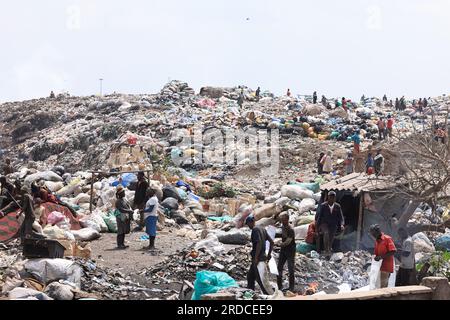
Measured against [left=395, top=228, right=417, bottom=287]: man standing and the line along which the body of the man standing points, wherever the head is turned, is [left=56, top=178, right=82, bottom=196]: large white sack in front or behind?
in front

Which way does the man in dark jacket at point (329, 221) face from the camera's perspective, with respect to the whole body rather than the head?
toward the camera

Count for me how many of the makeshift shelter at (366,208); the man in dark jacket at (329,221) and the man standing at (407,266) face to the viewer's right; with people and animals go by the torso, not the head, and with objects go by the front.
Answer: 0

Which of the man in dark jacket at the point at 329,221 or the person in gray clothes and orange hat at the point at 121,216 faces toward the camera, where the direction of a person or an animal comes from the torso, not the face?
the man in dark jacket at the point at 329,221

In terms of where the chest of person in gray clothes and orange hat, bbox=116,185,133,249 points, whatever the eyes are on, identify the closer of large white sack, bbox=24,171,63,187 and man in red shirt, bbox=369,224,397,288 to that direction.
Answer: the man in red shirt

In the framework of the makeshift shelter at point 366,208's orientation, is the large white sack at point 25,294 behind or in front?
in front

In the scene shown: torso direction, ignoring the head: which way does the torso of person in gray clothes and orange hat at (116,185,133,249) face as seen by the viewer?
to the viewer's right

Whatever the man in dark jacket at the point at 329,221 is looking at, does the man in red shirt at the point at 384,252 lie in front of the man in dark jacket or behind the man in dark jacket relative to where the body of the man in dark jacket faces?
in front

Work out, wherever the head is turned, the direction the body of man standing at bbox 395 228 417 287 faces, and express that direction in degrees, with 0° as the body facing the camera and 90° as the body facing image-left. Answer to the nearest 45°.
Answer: approximately 90°

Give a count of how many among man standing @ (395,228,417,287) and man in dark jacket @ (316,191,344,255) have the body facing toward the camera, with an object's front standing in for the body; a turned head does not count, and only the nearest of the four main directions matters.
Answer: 1

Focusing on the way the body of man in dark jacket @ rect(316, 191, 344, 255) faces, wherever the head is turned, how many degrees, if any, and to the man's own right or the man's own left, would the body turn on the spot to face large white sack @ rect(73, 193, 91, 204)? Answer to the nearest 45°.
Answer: approximately 135° to the man's own right

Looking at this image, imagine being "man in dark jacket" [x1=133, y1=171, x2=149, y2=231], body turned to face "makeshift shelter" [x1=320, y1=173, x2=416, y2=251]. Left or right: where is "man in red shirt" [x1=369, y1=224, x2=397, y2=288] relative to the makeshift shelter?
right

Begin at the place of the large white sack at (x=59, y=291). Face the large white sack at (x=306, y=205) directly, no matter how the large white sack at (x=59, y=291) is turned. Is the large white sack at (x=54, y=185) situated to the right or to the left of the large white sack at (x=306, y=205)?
left

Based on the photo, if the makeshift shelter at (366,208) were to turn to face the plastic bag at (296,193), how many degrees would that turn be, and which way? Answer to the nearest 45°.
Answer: approximately 90° to its right
